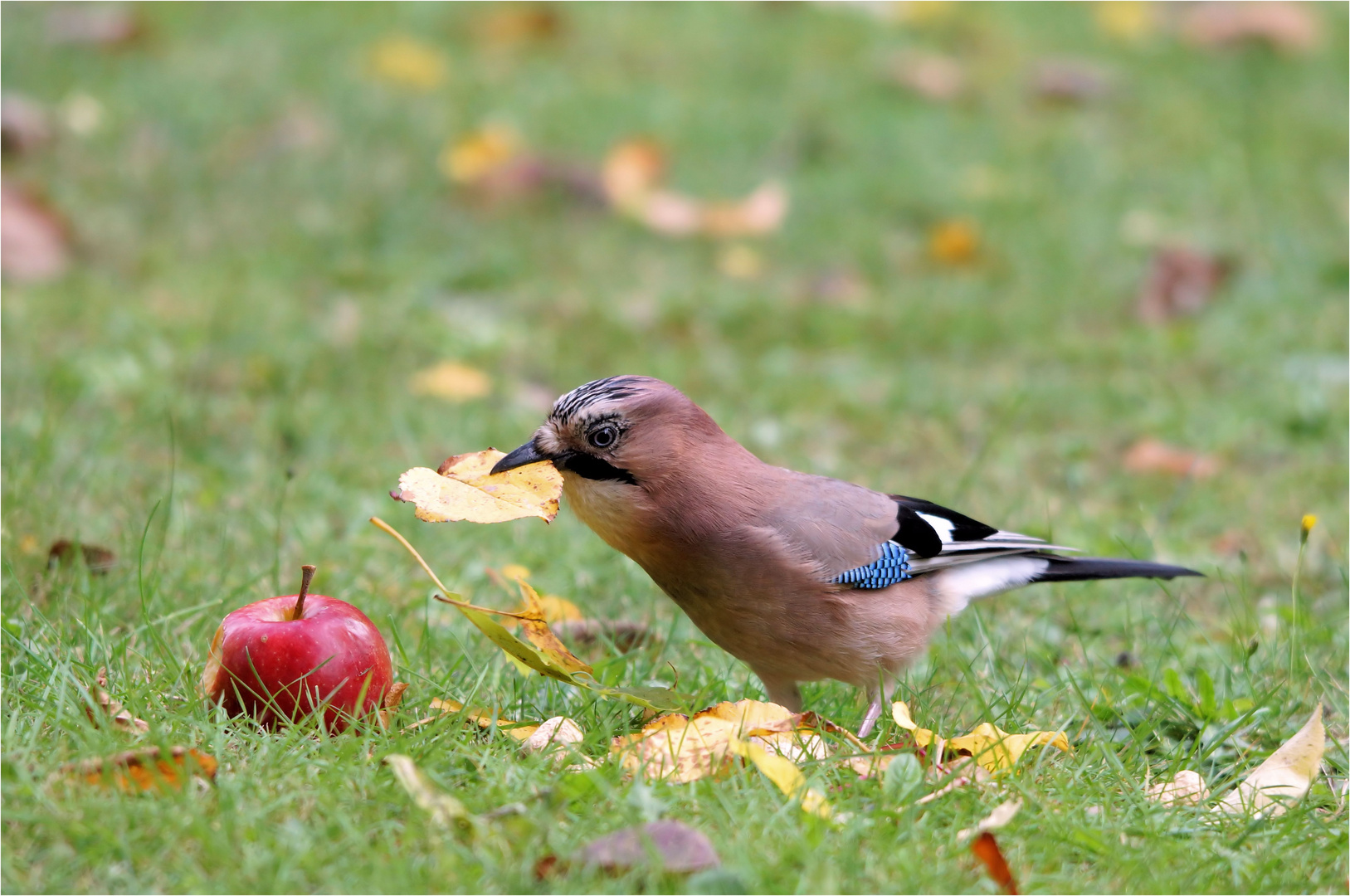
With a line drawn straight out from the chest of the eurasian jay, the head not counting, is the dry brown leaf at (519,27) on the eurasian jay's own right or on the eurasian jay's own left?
on the eurasian jay's own right

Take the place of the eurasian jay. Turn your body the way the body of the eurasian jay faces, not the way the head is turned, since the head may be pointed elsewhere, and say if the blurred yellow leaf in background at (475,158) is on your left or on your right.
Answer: on your right

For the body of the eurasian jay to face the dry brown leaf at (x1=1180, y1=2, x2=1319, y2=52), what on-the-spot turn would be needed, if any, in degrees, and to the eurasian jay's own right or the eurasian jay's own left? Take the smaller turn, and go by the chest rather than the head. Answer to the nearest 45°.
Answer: approximately 90° to the eurasian jay's own right

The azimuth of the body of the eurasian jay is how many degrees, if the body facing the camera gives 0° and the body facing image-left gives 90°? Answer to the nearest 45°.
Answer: approximately 90°

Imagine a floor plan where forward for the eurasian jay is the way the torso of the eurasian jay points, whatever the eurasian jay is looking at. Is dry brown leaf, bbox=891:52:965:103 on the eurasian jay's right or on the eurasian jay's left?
on the eurasian jay's right

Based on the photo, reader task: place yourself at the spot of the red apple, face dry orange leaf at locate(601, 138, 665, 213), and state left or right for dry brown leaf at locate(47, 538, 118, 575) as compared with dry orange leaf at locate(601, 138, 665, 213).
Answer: left

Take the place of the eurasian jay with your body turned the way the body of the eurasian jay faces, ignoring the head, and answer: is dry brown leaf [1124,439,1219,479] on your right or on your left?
on your right

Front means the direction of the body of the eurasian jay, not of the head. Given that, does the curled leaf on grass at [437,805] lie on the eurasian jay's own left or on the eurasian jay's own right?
on the eurasian jay's own left

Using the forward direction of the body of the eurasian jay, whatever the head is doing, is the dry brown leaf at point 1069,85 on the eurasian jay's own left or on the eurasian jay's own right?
on the eurasian jay's own right

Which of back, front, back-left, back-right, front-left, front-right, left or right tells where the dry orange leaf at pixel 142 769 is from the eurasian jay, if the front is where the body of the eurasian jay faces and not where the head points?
front-left

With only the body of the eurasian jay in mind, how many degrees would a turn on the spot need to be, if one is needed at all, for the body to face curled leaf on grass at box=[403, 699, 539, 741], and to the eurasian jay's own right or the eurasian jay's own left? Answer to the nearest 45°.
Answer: approximately 45° to the eurasian jay's own left

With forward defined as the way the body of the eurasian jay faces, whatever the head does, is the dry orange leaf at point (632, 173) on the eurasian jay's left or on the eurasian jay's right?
on the eurasian jay's right
